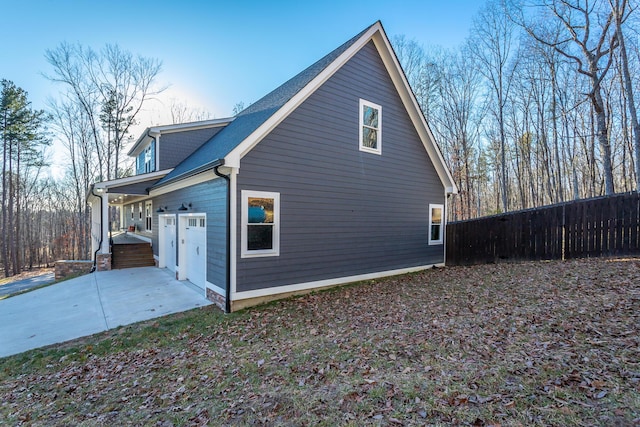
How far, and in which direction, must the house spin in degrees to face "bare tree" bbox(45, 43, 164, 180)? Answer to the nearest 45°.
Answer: approximately 90° to its right

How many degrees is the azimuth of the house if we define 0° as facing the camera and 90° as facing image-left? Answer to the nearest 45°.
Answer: approximately 45°

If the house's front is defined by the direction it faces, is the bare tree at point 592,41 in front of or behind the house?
behind

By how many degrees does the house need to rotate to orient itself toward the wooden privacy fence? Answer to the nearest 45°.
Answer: approximately 135° to its left

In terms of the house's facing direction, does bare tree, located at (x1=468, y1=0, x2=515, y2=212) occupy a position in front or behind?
behind
